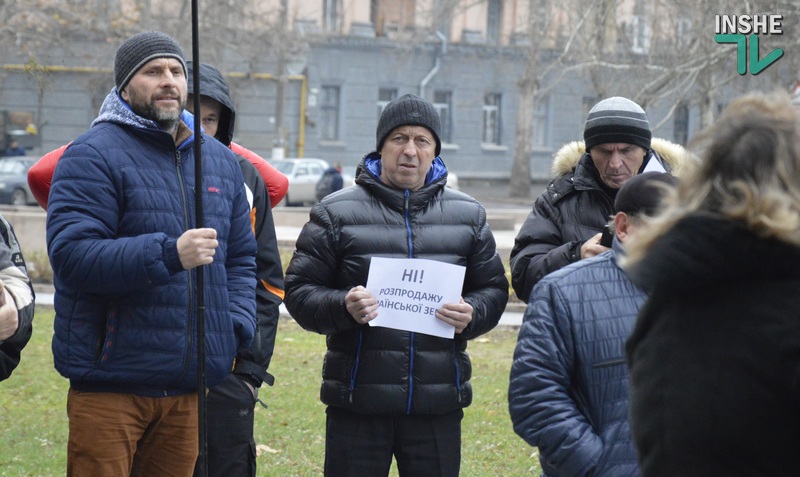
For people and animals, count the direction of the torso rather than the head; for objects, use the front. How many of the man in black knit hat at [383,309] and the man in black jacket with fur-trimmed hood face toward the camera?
2

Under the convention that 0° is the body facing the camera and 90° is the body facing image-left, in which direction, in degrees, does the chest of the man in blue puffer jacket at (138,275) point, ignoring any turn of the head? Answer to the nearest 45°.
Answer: approximately 315°

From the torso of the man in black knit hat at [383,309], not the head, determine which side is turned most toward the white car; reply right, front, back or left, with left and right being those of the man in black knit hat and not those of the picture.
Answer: back

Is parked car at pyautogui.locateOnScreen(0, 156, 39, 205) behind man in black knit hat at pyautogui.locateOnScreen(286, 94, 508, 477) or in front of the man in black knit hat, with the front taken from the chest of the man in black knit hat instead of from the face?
behind

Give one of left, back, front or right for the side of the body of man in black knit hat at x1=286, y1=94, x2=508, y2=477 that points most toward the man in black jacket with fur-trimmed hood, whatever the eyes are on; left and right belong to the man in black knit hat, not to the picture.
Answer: left

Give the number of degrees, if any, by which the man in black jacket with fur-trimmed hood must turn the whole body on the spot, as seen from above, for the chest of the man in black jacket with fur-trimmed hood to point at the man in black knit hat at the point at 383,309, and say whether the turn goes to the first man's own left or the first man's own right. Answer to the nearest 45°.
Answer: approximately 90° to the first man's own right
